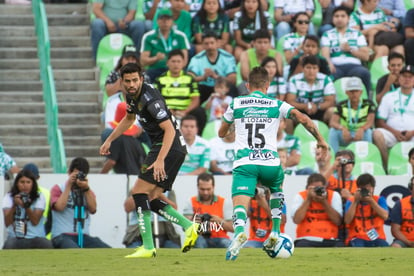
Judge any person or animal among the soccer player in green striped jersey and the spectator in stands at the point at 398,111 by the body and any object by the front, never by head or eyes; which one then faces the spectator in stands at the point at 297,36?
the soccer player in green striped jersey

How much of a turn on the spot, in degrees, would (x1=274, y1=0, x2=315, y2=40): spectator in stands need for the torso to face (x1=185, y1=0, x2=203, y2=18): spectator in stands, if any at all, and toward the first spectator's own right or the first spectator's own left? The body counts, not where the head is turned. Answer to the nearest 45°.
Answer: approximately 90° to the first spectator's own right

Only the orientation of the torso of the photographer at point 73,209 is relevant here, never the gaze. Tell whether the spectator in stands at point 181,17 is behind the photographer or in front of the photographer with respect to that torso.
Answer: behind

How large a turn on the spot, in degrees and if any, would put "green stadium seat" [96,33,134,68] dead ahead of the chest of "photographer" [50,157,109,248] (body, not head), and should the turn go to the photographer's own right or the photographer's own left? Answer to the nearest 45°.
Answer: approximately 180°

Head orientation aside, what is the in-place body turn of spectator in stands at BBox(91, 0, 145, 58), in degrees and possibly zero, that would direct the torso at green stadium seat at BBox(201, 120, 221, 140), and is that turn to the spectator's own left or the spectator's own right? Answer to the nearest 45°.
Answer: approximately 45° to the spectator's own left

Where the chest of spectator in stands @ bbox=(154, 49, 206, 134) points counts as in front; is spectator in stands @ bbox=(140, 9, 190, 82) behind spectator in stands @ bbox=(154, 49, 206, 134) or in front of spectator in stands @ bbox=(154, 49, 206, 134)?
behind

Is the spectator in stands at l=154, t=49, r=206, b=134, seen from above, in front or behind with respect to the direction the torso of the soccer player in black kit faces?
behind

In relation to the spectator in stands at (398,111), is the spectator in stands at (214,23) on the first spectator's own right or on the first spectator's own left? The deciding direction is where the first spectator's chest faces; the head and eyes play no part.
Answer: on the first spectator's own right

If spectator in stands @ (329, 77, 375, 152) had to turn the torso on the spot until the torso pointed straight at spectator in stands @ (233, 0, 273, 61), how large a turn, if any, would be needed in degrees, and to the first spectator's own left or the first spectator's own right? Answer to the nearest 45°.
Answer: approximately 135° to the first spectator's own right

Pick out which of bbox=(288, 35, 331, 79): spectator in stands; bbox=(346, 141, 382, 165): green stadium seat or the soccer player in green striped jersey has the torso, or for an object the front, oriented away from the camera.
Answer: the soccer player in green striped jersey
